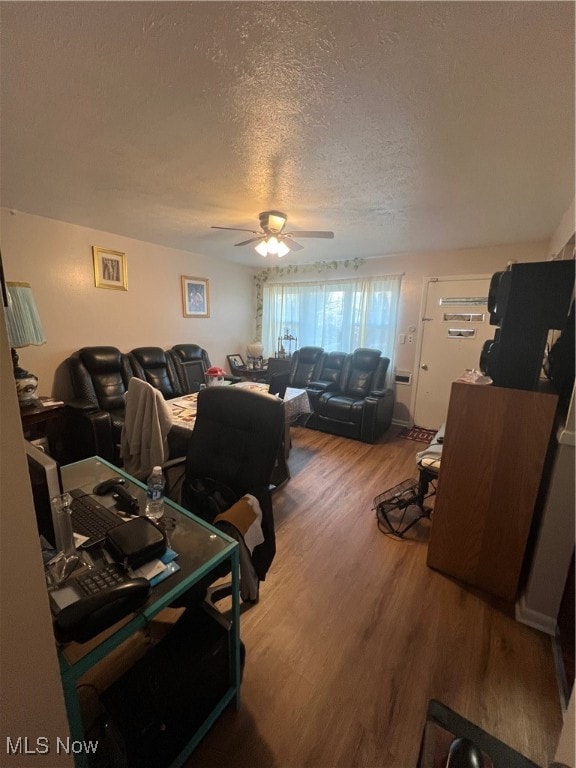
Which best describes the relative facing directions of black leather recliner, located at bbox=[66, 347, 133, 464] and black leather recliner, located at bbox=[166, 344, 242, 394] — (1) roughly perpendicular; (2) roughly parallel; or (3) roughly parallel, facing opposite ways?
roughly parallel

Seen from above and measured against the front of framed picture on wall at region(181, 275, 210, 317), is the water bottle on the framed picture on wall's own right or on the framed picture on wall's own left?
on the framed picture on wall's own right

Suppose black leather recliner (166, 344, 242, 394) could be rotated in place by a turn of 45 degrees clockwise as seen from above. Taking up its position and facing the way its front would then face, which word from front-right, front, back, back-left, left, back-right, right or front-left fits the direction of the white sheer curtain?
left

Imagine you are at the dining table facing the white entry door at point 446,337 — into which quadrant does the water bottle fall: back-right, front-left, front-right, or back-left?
back-right

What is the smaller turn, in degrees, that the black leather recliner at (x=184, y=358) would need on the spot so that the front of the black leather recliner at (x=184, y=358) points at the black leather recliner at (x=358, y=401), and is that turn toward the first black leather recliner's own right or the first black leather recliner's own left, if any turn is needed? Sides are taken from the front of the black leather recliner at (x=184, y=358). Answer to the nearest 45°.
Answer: approximately 45° to the first black leather recliner's own left

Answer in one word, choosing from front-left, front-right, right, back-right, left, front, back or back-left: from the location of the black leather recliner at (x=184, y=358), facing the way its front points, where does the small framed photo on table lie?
left

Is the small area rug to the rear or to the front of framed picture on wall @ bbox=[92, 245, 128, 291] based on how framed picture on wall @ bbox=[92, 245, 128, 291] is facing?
to the front

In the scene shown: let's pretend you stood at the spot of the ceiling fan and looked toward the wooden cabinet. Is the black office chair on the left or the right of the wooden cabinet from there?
right

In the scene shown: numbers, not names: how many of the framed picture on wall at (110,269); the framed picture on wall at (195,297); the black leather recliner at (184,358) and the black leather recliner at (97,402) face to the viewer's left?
0

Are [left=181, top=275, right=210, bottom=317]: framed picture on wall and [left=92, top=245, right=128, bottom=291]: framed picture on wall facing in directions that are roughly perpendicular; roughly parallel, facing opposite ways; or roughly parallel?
roughly parallel

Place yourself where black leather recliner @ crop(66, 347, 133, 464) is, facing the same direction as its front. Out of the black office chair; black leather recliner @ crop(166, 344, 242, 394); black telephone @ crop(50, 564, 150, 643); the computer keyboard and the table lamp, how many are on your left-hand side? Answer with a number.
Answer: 1

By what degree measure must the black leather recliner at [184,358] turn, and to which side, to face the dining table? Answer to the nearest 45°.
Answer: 0° — it already faces it

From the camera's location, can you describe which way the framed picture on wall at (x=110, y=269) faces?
facing the viewer and to the right of the viewer
